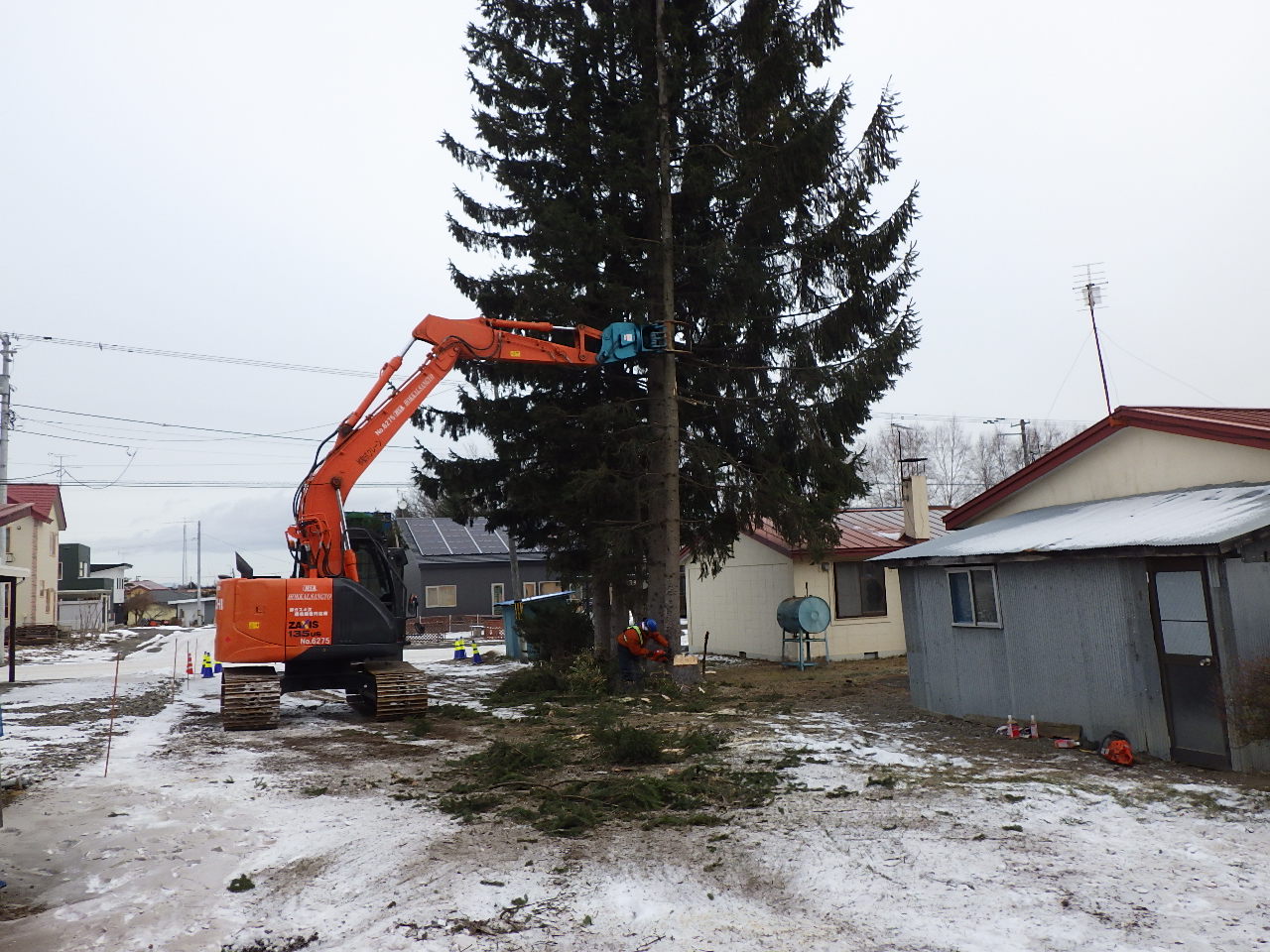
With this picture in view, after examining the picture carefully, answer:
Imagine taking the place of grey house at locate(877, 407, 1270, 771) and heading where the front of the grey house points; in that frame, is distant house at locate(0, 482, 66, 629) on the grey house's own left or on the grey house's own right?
on the grey house's own right

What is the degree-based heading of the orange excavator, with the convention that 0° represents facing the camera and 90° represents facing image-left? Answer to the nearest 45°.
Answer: approximately 270°

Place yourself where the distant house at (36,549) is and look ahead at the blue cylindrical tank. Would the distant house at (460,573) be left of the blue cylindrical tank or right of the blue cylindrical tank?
left

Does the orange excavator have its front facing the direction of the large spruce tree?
yes

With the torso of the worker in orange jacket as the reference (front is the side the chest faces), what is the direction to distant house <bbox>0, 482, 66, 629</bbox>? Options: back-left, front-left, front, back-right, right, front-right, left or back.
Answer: back-left

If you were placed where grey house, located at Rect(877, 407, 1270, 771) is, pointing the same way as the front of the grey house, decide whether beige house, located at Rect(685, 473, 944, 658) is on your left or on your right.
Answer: on your right

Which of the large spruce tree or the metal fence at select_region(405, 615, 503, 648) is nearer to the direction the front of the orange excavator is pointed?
the large spruce tree

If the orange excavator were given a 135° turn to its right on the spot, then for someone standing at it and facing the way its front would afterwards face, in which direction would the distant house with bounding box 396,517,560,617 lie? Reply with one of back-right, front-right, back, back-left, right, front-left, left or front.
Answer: back-right

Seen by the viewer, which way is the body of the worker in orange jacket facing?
to the viewer's right

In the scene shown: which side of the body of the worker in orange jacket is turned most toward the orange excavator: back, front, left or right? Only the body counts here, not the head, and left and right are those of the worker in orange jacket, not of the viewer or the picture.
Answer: back

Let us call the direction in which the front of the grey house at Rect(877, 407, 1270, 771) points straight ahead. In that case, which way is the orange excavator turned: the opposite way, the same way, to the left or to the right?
the opposite way

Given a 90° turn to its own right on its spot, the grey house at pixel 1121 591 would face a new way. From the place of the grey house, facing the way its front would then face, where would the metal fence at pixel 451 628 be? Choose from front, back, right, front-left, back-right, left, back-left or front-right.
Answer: front
